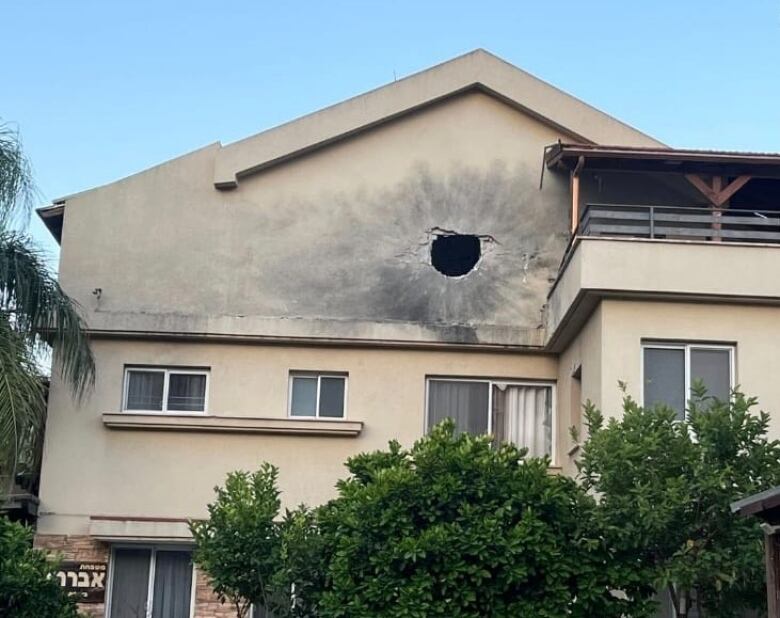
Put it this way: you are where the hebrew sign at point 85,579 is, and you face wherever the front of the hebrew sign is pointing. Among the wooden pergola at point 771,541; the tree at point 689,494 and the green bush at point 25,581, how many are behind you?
0

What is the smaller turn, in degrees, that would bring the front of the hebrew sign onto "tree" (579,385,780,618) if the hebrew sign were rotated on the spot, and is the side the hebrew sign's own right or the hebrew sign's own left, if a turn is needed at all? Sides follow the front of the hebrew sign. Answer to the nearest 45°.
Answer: approximately 45° to the hebrew sign's own left

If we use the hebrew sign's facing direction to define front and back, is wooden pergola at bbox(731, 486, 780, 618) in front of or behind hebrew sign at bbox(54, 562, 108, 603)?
in front

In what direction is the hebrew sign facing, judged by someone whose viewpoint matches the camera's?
facing the viewer

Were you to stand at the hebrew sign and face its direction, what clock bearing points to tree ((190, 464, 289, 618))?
The tree is roughly at 11 o'clock from the hebrew sign.

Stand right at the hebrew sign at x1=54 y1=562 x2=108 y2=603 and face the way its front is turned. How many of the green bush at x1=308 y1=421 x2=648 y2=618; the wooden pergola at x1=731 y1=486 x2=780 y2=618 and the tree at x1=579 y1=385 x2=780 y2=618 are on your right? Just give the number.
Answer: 0

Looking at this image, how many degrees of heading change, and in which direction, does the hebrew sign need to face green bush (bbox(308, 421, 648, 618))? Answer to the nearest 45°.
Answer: approximately 45° to its left

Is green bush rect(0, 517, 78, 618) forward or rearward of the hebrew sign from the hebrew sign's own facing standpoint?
forward
